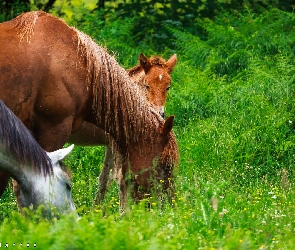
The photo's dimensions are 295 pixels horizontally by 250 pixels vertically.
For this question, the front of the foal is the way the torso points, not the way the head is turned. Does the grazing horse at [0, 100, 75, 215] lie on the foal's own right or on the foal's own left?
on the foal's own right

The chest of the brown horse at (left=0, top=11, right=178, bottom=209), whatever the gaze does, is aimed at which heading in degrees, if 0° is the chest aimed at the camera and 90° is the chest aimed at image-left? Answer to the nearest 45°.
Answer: approximately 270°

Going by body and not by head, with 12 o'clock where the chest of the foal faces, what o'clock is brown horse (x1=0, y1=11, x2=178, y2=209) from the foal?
The brown horse is roughly at 2 o'clock from the foal.

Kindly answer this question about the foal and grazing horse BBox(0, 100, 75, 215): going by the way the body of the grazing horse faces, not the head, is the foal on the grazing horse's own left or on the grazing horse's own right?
on the grazing horse's own left

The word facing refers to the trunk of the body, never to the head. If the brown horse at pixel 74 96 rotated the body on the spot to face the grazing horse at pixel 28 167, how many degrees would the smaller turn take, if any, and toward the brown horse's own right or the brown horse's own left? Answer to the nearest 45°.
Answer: approximately 90° to the brown horse's own right

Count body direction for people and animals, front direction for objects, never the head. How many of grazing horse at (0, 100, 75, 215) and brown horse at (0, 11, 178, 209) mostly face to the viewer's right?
2

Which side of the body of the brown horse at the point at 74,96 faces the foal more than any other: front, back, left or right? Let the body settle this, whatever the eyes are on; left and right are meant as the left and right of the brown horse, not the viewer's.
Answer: left

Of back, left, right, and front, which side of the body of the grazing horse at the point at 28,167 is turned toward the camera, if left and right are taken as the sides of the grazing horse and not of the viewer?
right

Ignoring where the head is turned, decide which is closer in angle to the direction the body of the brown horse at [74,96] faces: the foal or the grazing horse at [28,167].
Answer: the foal
